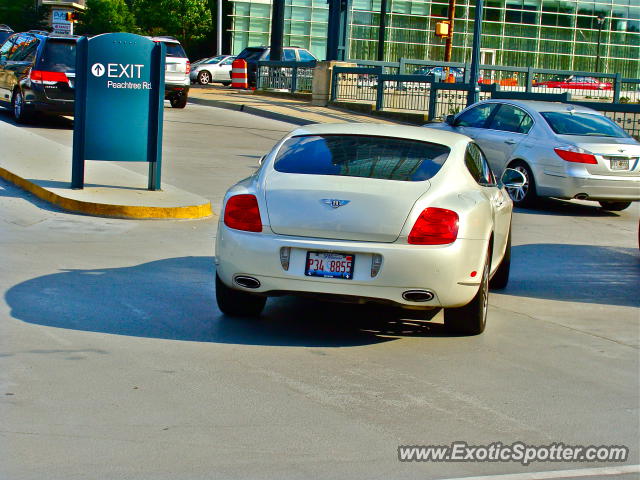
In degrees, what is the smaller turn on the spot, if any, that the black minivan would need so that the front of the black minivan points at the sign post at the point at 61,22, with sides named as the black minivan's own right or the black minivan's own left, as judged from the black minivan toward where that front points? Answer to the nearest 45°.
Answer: approximately 45° to the black minivan's own right

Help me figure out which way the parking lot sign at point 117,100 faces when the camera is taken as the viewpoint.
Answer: facing the viewer

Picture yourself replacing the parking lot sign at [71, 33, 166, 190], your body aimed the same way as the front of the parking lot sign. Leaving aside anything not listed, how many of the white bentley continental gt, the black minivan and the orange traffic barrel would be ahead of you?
1

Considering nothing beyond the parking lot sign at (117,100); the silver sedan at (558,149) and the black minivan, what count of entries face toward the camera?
1

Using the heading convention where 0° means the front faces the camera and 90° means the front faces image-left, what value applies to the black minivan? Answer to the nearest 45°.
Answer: approximately 135°

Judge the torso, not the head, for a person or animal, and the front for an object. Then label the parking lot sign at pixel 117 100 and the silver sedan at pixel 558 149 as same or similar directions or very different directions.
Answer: very different directions

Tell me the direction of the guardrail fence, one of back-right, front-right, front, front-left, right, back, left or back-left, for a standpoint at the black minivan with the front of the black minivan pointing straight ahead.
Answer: right

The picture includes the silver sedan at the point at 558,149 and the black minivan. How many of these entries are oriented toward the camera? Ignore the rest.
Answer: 0

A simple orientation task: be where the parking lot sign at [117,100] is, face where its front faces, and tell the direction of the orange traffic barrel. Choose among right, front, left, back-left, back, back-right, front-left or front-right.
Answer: back

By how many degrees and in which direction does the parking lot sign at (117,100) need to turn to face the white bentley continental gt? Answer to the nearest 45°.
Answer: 0° — it already faces it

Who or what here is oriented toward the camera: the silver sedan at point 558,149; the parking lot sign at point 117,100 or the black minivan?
the parking lot sign

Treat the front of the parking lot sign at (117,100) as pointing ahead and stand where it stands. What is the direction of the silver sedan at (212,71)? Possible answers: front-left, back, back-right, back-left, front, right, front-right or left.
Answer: back
